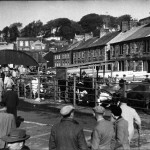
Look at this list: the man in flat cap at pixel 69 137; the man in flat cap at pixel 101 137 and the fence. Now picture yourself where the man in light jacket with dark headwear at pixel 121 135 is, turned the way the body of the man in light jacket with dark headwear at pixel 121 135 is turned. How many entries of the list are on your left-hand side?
2

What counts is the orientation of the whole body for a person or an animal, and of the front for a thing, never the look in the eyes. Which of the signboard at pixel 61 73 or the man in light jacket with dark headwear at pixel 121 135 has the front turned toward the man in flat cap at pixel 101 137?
the signboard

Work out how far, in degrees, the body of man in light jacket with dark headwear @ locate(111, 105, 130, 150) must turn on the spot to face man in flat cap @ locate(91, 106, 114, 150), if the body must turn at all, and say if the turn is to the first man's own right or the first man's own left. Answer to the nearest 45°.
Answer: approximately 90° to the first man's own left

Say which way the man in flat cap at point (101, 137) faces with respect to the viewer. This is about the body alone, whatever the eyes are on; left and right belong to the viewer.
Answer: facing away from the viewer and to the left of the viewer

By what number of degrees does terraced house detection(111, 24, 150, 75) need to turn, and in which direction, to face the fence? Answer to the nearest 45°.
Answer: approximately 45° to its left

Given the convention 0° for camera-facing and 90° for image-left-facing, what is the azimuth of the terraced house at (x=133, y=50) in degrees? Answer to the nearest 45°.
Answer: approximately 45°

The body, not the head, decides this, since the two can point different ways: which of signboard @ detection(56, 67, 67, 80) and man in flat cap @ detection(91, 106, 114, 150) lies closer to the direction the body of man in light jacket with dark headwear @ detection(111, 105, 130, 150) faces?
the signboard

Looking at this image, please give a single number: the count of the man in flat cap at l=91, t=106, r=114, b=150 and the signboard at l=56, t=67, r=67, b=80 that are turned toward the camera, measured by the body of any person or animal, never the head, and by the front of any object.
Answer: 1

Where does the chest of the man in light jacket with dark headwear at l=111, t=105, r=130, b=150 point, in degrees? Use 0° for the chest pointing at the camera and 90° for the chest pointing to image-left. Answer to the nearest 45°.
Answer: approximately 135°
